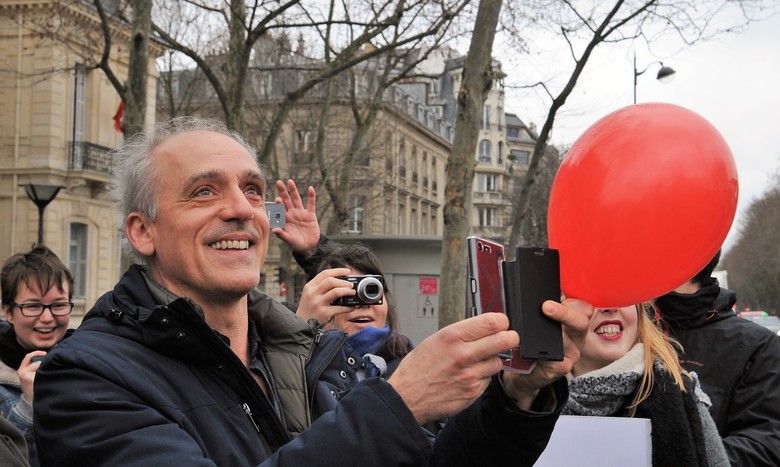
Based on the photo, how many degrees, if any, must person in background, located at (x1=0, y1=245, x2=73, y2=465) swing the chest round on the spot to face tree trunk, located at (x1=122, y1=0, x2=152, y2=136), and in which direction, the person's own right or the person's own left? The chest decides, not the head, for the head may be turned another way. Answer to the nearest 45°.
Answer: approximately 135° to the person's own left

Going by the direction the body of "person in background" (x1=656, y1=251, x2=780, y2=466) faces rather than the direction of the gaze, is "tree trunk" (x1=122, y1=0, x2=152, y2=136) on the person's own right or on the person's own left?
on the person's own right

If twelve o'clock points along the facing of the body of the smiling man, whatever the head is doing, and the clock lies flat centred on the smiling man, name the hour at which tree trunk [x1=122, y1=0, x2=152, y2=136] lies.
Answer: The tree trunk is roughly at 7 o'clock from the smiling man.

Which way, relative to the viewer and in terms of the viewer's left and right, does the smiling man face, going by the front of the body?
facing the viewer and to the right of the viewer

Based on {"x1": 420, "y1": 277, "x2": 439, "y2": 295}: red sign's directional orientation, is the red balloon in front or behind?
in front

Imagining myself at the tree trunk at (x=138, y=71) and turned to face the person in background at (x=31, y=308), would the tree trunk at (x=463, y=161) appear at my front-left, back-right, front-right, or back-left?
front-left

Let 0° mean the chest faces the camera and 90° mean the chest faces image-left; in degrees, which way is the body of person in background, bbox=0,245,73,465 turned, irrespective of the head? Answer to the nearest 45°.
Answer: approximately 315°

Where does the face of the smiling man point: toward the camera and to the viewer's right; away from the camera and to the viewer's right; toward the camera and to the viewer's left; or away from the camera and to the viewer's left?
toward the camera and to the viewer's right

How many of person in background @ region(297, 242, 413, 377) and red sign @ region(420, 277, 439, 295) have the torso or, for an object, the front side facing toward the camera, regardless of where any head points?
2

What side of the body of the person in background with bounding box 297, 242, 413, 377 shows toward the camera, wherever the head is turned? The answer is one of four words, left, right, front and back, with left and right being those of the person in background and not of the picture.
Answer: front

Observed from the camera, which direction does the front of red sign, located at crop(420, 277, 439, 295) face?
facing the viewer
